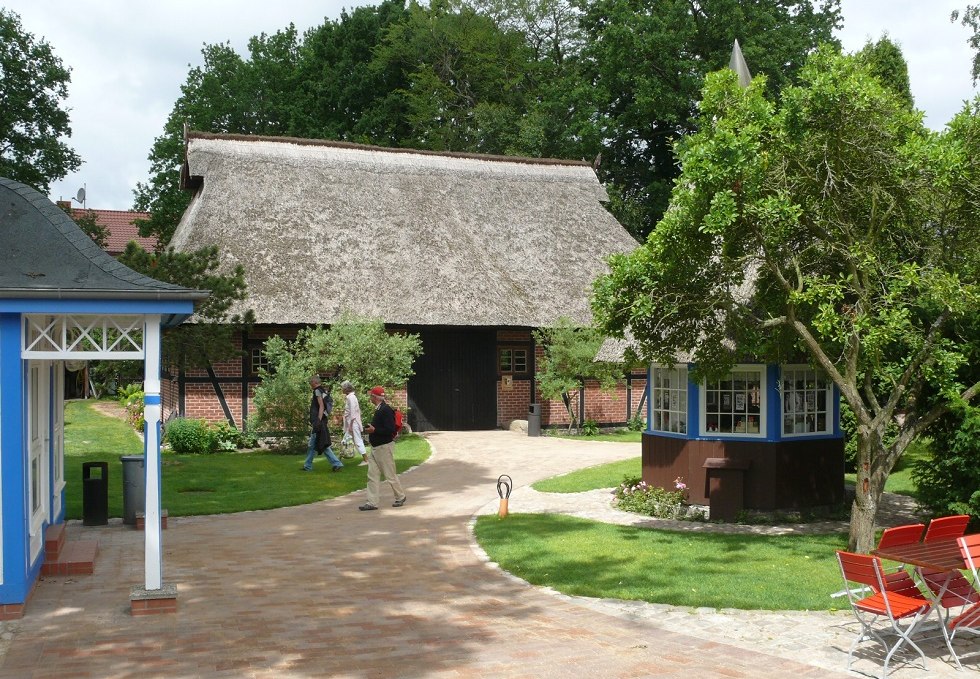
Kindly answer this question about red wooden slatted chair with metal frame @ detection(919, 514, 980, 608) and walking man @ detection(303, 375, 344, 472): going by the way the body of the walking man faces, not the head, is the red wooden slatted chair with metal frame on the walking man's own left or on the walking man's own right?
on the walking man's own left

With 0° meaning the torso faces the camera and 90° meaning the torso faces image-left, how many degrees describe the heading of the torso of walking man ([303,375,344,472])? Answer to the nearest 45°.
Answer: approximately 90°

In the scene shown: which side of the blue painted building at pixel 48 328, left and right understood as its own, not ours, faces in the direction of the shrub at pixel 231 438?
left

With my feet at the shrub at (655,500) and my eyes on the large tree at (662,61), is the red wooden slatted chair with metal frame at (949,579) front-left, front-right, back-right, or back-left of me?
back-right

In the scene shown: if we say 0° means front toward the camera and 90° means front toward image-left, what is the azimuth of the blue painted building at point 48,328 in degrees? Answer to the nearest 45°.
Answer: approximately 270°

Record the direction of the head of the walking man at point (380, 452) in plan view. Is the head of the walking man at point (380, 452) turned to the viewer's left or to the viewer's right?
to the viewer's left

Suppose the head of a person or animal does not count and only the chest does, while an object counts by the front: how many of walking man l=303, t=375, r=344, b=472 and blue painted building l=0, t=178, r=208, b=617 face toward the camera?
0

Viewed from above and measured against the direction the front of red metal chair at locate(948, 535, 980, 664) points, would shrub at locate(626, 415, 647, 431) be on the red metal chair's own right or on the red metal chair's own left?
on the red metal chair's own right
